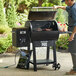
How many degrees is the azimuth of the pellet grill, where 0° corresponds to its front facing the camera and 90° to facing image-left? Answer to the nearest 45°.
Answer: approximately 315°
